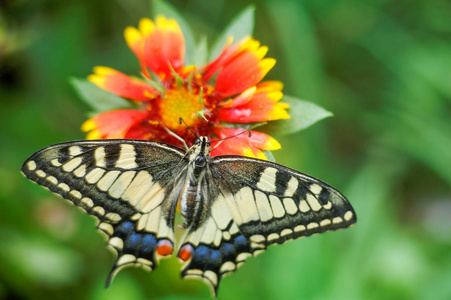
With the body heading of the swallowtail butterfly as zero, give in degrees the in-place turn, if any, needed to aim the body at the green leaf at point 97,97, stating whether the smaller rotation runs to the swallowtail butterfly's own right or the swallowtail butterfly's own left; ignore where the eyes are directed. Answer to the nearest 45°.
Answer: approximately 90° to the swallowtail butterfly's own left

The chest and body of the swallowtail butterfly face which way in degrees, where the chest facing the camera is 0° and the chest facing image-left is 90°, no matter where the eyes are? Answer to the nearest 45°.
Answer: approximately 180°
